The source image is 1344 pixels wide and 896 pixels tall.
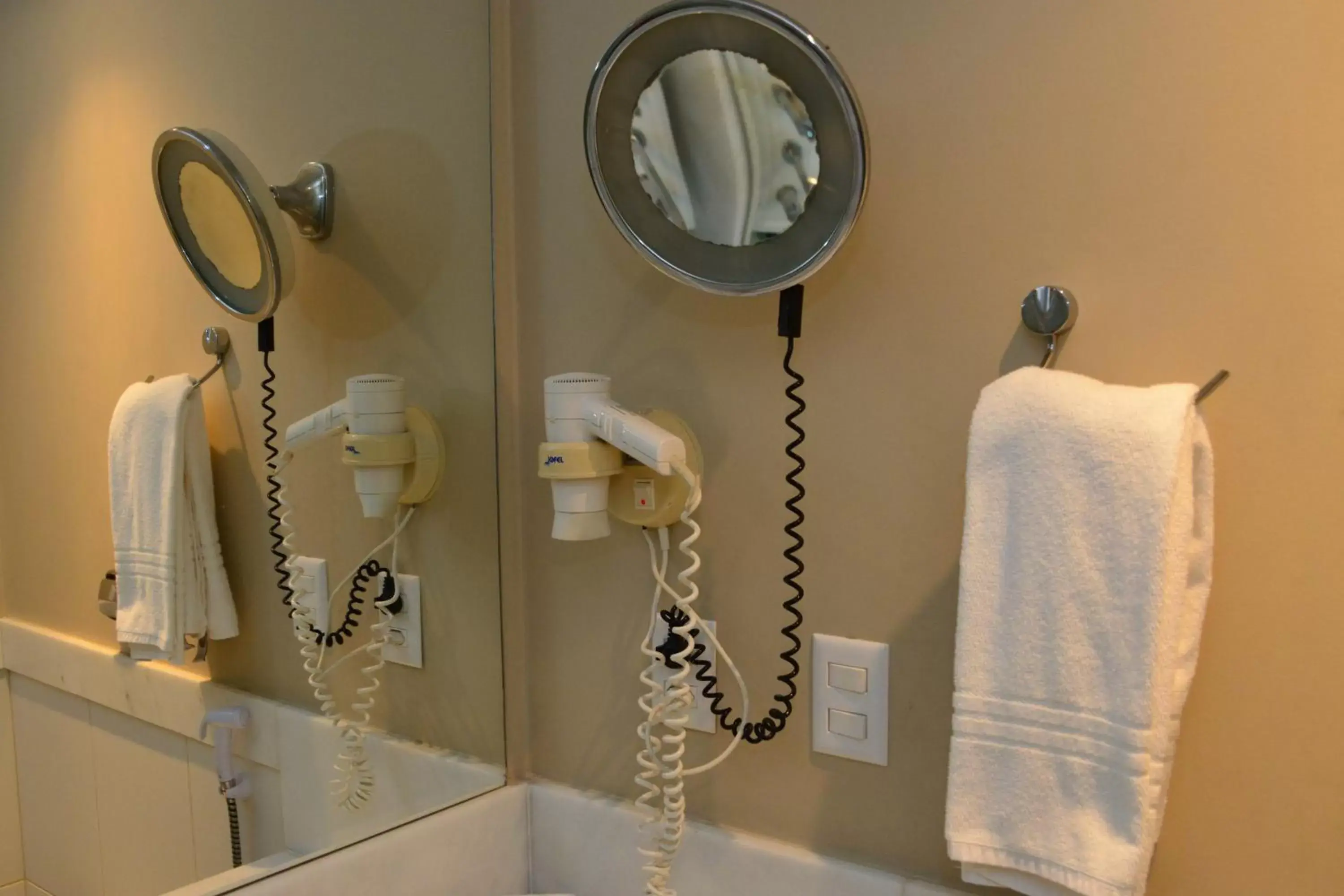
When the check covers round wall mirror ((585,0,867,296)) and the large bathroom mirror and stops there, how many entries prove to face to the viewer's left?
0

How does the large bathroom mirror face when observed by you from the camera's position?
facing the viewer and to the right of the viewer

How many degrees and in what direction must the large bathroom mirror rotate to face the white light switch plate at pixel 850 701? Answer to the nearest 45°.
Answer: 0° — it already faces it

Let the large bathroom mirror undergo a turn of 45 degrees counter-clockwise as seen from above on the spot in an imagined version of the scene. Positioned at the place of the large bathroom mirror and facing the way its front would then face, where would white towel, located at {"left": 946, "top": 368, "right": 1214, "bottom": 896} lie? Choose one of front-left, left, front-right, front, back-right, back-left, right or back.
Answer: front-right

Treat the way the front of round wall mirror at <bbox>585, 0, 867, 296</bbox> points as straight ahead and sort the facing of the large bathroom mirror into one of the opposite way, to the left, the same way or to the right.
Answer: to the left

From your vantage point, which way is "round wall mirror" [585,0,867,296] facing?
toward the camera
